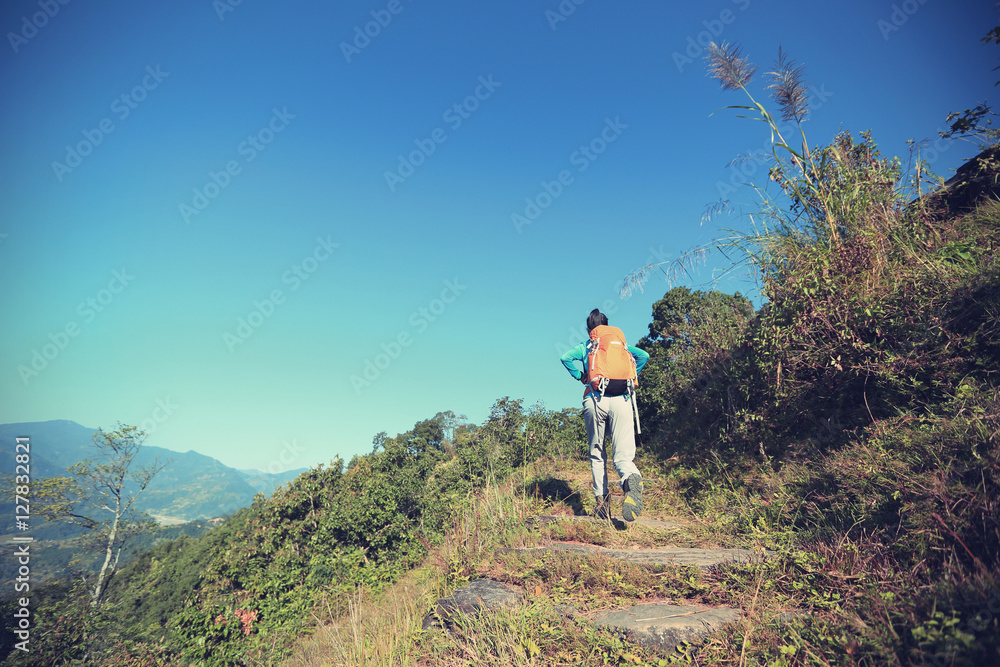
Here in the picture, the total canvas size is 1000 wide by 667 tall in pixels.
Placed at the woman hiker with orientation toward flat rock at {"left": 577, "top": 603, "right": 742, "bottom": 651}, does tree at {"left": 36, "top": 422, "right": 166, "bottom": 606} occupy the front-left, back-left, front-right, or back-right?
back-right

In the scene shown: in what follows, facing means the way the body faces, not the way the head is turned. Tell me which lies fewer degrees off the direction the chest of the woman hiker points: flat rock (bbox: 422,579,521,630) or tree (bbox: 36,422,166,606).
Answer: the tree

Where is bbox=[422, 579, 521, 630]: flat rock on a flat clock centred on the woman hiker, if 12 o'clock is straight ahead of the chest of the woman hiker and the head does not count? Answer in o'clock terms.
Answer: The flat rock is roughly at 7 o'clock from the woman hiker.

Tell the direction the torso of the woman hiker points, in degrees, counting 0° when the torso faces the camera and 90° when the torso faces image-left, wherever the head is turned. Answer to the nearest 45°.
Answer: approximately 180°

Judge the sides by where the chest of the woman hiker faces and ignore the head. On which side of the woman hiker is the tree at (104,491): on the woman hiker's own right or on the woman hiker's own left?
on the woman hiker's own left

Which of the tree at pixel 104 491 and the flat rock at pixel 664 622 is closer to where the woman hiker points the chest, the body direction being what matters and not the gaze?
the tree

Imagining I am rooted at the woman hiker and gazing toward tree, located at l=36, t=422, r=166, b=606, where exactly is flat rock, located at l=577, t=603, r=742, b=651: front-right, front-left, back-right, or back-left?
back-left

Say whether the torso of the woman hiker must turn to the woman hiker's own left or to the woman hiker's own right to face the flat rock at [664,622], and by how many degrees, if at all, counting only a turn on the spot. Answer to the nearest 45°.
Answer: approximately 180°
